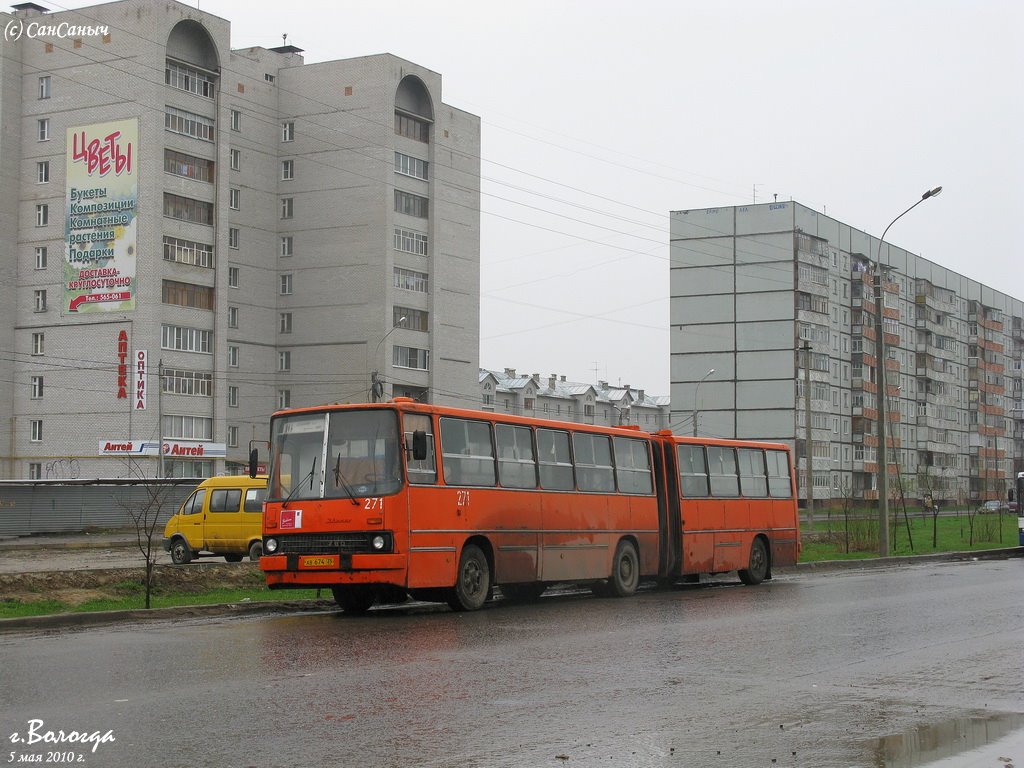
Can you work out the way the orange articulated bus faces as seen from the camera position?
facing the viewer and to the left of the viewer
